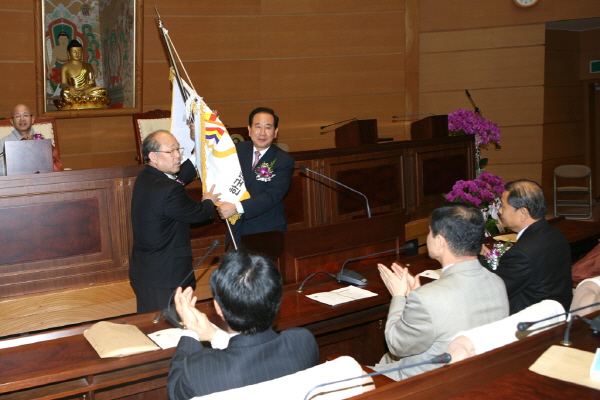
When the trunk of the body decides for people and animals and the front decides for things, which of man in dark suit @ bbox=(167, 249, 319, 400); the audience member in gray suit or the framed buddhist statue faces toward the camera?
the framed buddhist statue

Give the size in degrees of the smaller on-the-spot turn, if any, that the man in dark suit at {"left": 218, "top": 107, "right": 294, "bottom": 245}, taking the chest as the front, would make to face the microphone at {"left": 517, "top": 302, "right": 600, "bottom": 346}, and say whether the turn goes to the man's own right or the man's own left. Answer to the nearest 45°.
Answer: approximately 45° to the man's own left

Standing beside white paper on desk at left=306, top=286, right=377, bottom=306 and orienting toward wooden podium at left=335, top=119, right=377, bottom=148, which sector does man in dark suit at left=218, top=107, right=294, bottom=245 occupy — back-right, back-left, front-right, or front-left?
front-left

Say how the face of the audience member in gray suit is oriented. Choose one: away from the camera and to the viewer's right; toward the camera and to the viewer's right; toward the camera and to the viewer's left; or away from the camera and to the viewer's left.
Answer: away from the camera and to the viewer's left

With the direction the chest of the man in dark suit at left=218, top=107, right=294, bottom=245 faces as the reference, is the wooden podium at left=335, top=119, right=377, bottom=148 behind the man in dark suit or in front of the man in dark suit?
behind

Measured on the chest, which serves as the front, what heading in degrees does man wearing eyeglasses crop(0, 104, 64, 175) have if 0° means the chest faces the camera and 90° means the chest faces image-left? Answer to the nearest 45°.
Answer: approximately 0°

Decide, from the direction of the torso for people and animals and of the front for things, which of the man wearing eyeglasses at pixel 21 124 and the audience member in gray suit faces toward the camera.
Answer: the man wearing eyeglasses

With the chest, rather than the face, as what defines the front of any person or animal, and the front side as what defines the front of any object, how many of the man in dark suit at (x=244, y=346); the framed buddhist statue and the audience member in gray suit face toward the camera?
1

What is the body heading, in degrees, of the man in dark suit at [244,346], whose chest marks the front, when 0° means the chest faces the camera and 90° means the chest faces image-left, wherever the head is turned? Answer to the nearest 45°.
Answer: approximately 135°

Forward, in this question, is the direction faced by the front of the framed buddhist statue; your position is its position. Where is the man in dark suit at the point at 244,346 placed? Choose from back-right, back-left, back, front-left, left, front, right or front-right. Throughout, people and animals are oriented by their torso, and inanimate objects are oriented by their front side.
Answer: front

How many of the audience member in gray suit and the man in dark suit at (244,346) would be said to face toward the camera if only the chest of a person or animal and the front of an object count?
0

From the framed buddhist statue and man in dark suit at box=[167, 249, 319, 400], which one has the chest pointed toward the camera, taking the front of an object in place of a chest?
the framed buddhist statue

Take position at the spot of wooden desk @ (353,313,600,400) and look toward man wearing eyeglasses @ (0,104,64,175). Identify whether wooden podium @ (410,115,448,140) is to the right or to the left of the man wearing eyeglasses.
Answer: right

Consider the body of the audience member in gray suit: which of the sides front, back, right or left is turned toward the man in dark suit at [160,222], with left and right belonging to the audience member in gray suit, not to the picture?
front

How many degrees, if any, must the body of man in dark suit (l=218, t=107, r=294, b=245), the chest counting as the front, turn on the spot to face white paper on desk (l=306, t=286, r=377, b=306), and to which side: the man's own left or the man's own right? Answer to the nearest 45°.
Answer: approximately 45° to the man's own left

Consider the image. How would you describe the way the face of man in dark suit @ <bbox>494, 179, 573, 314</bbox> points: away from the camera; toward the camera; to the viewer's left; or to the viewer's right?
to the viewer's left
